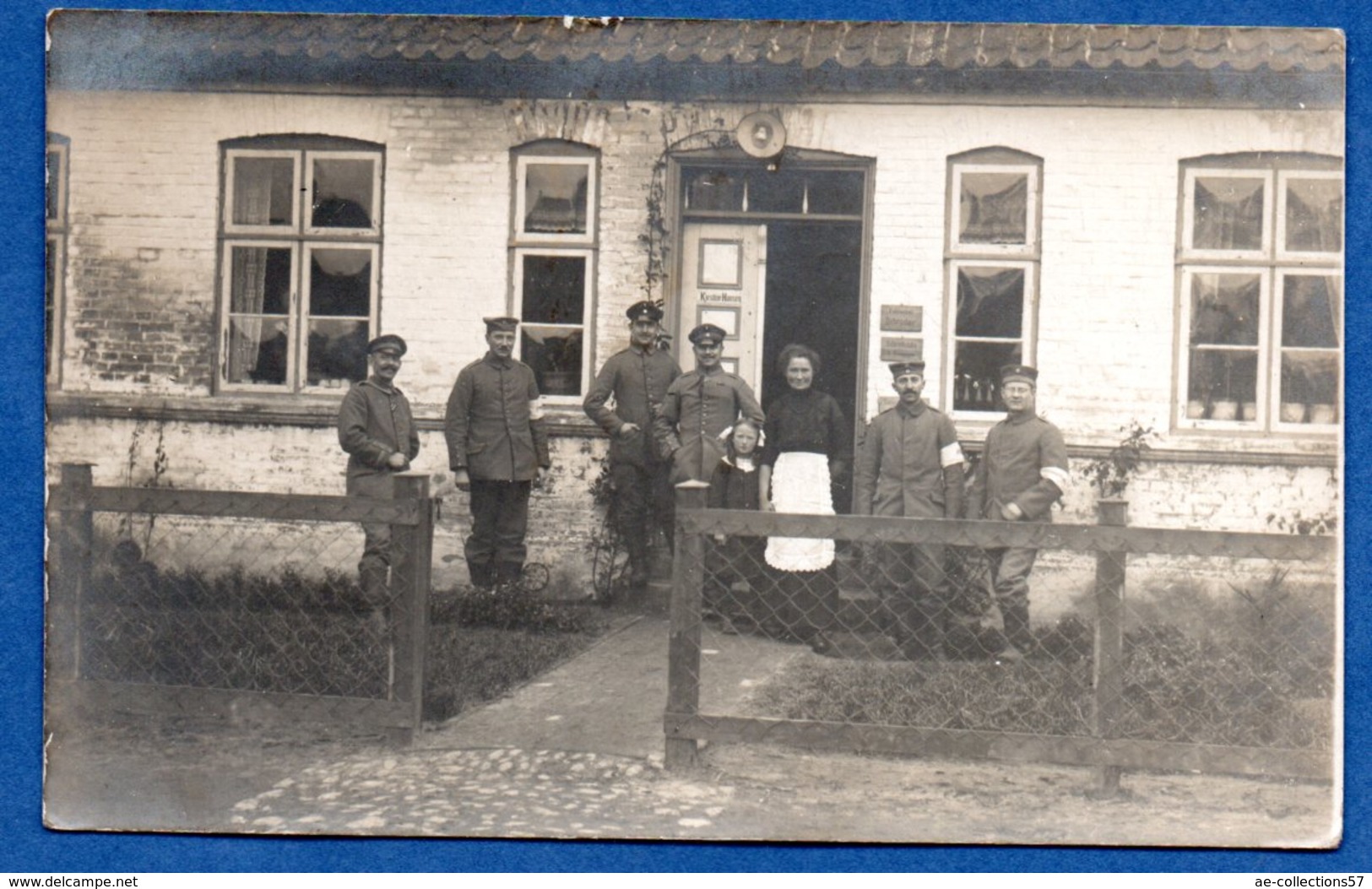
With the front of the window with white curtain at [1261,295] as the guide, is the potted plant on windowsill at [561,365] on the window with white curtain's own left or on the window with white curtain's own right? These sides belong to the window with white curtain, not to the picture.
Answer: on the window with white curtain's own right

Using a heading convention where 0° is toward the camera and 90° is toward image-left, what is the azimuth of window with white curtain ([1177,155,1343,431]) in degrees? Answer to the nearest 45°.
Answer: approximately 0°
